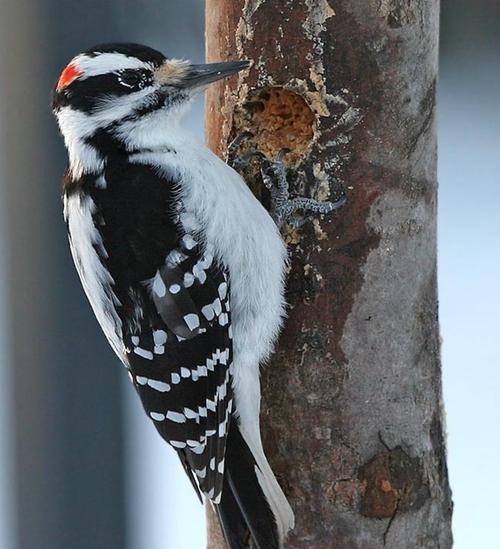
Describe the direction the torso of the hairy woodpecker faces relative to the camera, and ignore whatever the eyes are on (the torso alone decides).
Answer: to the viewer's right
